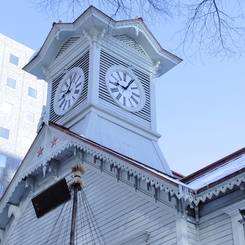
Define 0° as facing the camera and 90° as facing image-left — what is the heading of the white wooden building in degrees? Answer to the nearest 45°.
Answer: approximately 45°
